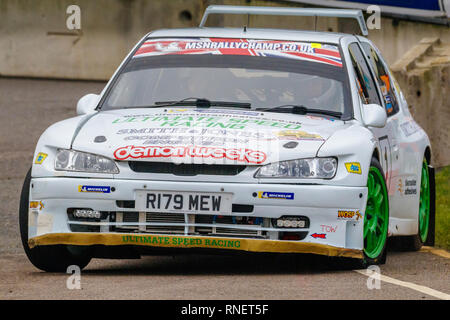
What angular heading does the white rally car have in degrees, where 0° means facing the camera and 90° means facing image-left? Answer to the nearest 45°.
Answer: approximately 0°
